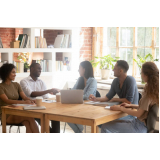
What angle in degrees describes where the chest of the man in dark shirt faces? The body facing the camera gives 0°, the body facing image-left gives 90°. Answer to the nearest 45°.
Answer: approximately 45°

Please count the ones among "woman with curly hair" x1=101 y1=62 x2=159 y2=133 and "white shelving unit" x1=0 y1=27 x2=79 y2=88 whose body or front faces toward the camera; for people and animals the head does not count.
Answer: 1

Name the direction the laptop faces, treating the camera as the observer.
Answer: facing away from the viewer

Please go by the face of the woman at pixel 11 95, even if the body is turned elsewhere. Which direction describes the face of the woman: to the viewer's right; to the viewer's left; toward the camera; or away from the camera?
to the viewer's right

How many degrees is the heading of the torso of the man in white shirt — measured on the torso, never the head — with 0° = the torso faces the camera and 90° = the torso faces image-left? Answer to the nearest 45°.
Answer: approximately 315°

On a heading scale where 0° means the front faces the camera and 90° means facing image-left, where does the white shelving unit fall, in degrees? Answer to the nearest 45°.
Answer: approximately 0°

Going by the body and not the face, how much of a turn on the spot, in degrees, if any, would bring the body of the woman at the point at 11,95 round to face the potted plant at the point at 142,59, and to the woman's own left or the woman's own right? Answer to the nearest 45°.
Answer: approximately 90° to the woman's own left

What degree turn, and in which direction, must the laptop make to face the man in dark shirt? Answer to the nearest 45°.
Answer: approximately 90° to its right
